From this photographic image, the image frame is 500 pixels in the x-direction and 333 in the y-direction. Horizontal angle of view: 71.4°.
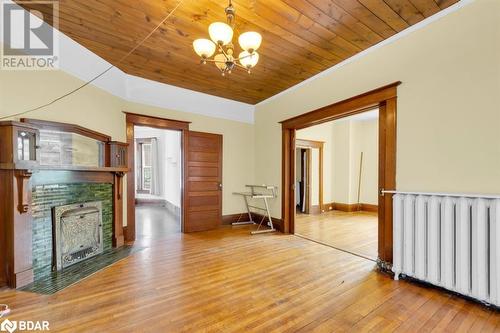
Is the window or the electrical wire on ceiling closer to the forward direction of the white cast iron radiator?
the electrical wire on ceiling

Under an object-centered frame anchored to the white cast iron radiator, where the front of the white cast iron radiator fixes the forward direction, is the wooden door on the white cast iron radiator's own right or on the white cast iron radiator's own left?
on the white cast iron radiator's own right

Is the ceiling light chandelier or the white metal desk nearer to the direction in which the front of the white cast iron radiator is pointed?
the ceiling light chandelier

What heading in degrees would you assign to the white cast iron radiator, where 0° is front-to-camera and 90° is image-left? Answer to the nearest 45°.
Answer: approximately 45°

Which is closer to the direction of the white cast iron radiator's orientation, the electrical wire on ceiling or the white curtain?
the electrical wire on ceiling

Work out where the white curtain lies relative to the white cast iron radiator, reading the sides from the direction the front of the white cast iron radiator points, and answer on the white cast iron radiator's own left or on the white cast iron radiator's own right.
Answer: on the white cast iron radiator's own right

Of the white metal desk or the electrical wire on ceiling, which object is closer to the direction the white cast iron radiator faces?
the electrical wire on ceiling
